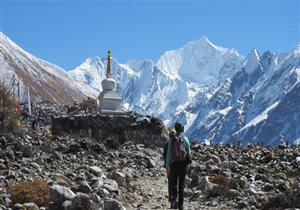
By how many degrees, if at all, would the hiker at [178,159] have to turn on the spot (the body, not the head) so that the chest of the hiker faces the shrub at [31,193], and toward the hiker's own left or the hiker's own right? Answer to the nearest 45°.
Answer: approximately 90° to the hiker's own left

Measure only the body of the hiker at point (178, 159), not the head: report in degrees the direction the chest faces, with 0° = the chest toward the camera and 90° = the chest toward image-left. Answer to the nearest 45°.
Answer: approximately 180°

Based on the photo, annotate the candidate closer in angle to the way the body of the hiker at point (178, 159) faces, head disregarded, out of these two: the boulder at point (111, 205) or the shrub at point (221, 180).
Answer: the shrub

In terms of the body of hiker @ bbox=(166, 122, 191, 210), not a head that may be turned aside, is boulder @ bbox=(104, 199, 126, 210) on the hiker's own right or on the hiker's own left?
on the hiker's own left

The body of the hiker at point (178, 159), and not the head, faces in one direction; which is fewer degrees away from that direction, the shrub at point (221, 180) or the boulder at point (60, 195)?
the shrub

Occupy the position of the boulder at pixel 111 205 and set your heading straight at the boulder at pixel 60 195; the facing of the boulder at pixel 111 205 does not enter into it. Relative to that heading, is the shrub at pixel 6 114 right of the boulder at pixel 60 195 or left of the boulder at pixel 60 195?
right

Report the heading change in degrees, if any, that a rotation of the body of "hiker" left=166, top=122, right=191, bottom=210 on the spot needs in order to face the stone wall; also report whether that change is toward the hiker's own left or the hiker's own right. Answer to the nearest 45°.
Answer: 0° — they already face it

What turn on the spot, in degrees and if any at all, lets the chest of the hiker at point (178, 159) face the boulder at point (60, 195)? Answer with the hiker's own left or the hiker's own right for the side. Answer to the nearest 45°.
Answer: approximately 90° to the hiker's own left
